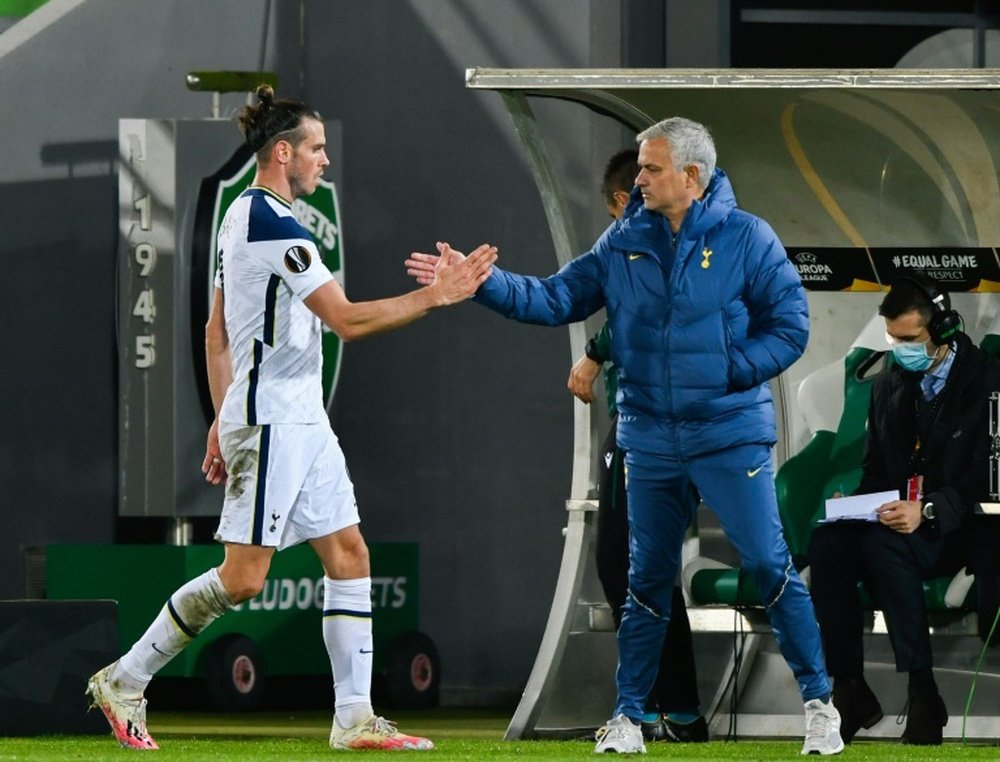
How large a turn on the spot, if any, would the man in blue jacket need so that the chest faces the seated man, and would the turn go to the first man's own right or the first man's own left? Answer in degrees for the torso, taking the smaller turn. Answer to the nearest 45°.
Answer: approximately 135° to the first man's own left

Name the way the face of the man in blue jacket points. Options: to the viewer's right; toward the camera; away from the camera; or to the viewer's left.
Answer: to the viewer's left

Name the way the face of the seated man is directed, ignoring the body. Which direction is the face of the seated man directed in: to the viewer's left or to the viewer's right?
to the viewer's left

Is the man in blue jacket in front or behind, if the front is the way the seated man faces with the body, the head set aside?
in front

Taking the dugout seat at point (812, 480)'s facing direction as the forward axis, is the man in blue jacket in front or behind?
in front

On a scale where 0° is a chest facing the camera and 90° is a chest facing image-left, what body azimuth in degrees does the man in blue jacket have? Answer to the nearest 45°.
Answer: approximately 0°

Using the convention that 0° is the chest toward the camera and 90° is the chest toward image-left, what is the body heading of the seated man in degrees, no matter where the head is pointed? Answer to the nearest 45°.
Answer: approximately 45°
